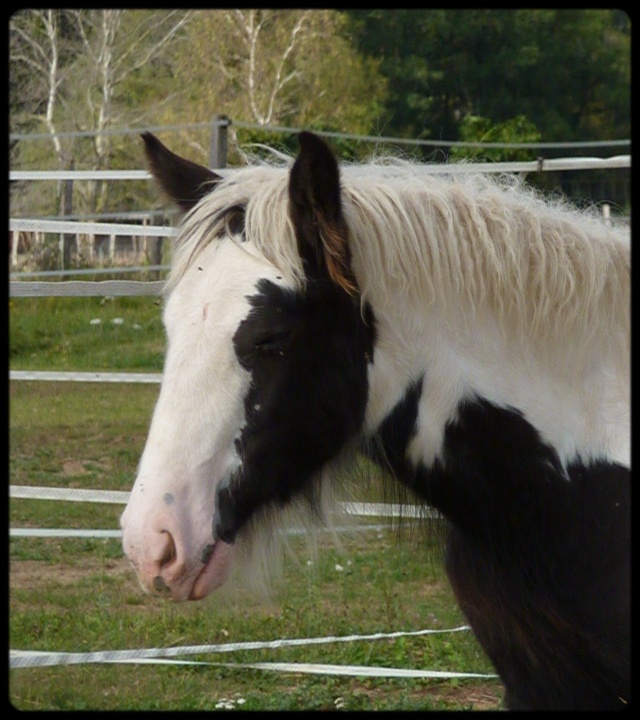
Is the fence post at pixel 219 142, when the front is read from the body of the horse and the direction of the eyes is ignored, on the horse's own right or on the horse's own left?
on the horse's own right

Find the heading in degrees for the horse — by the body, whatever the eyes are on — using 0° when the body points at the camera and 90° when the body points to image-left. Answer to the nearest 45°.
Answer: approximately 90°

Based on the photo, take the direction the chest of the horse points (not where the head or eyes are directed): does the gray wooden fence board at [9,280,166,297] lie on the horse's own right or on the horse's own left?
on the horse's own right

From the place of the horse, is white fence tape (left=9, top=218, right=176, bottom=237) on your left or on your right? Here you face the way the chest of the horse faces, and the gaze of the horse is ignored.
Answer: on your right
